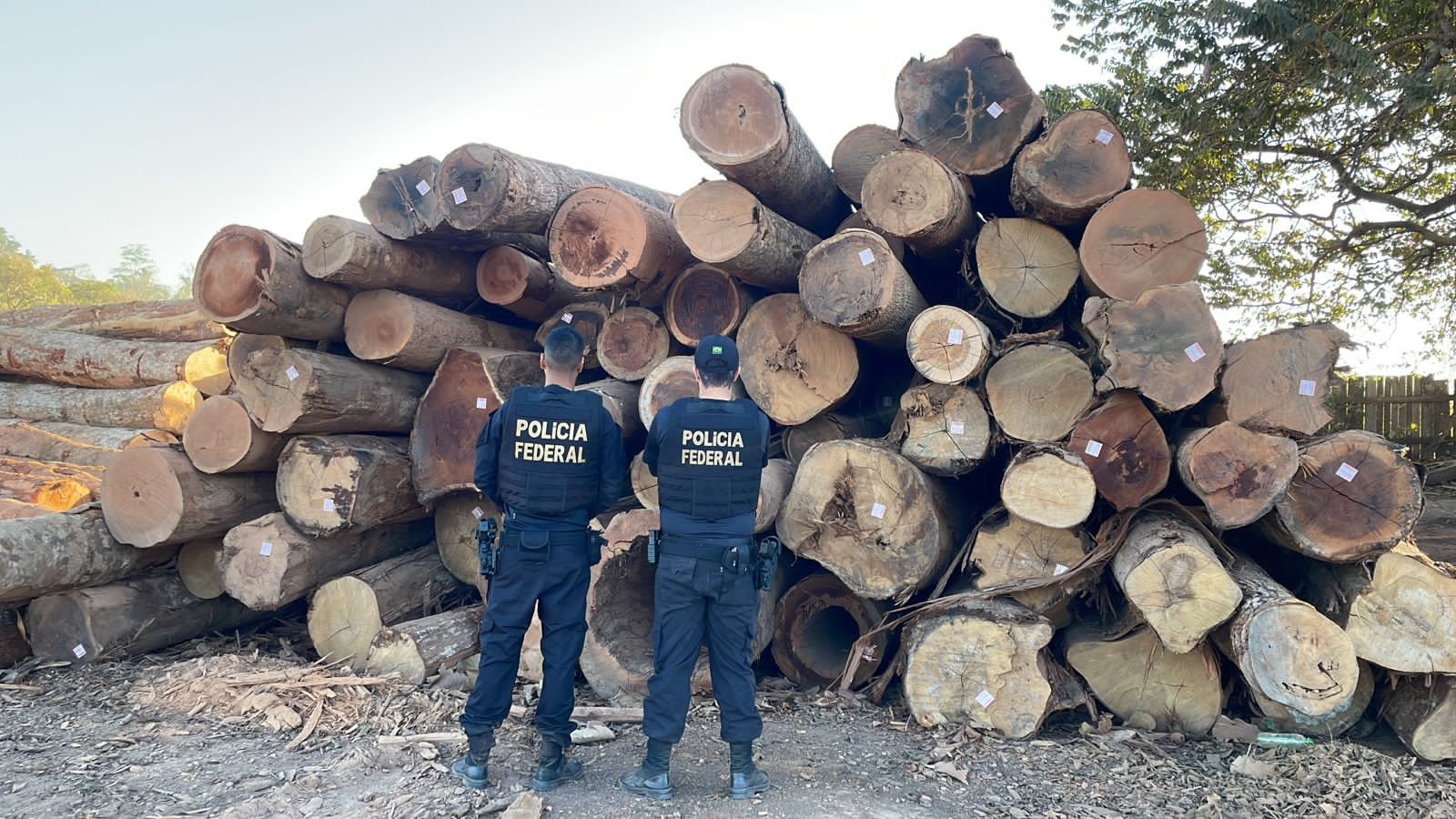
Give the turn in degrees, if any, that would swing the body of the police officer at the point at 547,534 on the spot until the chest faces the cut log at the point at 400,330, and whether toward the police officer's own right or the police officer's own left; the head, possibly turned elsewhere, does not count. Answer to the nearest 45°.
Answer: approximately 45° to the police officer's own left

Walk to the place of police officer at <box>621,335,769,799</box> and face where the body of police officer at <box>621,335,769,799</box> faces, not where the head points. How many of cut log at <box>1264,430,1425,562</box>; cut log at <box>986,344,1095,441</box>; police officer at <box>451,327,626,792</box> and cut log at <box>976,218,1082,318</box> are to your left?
1

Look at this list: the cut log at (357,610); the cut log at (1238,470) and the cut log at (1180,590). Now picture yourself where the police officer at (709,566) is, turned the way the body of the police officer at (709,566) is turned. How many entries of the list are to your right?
2

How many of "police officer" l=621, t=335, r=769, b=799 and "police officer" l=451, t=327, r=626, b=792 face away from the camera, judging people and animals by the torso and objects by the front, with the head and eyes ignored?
2

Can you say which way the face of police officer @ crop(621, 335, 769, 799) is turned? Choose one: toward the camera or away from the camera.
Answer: away from the camera

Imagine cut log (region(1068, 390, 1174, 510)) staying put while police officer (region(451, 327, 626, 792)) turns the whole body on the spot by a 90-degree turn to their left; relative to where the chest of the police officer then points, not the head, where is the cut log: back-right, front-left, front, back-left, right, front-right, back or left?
back

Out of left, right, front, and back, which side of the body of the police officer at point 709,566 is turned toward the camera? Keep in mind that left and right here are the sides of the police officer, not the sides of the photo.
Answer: back

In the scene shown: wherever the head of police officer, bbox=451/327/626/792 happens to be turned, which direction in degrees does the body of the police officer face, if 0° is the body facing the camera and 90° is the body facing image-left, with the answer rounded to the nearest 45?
approximately 180°

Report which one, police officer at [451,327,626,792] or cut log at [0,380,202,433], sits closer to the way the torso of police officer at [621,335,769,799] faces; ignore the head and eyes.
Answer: the cut log

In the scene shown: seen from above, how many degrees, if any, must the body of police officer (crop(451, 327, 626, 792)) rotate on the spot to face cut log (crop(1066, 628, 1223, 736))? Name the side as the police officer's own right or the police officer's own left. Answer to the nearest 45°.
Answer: approximately 90° to the police officer's own right

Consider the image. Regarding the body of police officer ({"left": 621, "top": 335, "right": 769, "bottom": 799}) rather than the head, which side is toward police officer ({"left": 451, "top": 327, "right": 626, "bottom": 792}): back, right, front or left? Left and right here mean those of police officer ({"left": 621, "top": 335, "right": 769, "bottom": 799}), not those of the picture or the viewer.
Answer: left

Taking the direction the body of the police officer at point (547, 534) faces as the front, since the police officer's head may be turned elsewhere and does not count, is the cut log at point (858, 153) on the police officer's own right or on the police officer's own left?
on the police officer's own right

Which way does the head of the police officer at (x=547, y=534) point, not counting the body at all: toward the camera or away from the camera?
away from the camera

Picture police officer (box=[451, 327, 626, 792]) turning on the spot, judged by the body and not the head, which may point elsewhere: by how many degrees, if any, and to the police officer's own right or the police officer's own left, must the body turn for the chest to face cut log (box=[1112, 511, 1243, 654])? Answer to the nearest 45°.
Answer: approximately 90° to the police officer's own right

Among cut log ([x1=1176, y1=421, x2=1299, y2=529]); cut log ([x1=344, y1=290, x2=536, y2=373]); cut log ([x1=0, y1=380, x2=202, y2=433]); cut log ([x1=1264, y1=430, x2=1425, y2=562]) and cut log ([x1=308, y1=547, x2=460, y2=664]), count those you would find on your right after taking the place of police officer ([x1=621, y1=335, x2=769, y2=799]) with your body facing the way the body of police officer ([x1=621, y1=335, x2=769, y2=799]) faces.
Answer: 2

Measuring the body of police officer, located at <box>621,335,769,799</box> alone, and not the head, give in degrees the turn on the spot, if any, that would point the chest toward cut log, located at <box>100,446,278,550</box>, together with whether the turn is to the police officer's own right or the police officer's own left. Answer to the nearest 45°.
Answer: approximately 45° to the police officer's own left

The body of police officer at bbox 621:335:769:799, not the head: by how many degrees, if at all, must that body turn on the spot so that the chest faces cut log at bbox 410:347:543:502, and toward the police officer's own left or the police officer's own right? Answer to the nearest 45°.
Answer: approximately 45° to the police officer's own left

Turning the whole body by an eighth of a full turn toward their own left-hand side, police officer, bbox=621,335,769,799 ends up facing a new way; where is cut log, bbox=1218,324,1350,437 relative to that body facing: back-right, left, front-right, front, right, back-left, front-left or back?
back-right
